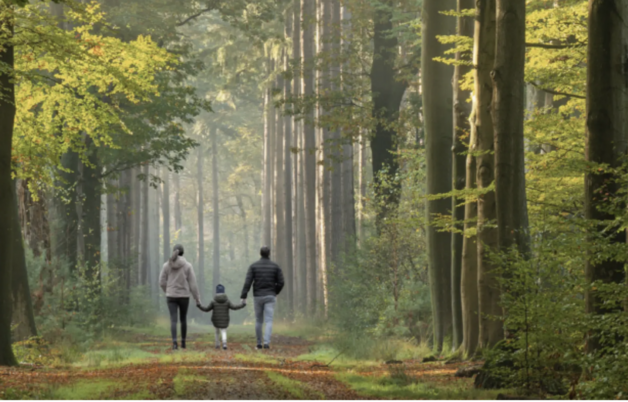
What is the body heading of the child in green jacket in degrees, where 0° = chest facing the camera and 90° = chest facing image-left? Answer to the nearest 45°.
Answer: approximately 180°

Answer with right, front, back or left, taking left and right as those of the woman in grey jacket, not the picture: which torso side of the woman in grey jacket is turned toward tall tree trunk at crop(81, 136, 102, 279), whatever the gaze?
front

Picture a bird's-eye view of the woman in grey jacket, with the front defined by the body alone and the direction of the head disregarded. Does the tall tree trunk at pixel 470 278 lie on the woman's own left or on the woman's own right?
on the woman's own right

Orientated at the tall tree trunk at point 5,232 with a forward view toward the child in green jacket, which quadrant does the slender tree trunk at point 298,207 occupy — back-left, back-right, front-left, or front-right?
front-left

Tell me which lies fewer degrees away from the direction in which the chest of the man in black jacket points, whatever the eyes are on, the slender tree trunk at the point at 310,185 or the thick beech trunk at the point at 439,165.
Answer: the slender tree trunk

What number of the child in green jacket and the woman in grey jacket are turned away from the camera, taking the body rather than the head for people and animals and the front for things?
2

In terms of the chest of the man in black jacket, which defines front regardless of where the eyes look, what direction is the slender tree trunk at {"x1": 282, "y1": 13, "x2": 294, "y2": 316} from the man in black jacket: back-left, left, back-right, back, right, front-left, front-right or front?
front

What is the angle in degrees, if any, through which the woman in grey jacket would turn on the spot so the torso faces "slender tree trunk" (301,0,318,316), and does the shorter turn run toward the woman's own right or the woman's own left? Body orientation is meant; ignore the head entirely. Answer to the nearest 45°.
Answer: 0° — they already face it

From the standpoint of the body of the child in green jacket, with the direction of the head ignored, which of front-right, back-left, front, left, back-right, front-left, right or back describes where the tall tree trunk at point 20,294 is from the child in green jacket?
back-left

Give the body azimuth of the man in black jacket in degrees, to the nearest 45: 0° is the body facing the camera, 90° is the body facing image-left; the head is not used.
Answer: approximately 180°

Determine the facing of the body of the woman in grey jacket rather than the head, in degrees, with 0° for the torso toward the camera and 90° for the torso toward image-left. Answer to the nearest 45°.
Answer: approximately 180°

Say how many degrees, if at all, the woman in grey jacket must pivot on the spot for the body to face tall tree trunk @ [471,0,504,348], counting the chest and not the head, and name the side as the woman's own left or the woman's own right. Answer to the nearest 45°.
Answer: approximately 135° to the woman's own right

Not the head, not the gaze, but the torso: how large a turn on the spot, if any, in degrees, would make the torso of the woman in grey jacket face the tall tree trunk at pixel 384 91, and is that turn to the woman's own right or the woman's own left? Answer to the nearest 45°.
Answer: approximately 45° to the woman's own right

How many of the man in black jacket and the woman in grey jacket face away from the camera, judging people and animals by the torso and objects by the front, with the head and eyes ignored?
2

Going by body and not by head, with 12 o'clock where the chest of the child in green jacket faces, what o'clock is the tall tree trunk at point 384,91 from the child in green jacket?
The tall tree trunk is roughly at 1 o'clock from the child in green jacket.

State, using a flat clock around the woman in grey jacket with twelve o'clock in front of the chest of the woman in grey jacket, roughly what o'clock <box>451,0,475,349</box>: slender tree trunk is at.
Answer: The slender tree trunk is roughly at 4 o'clock from the woman in grey jacket.
